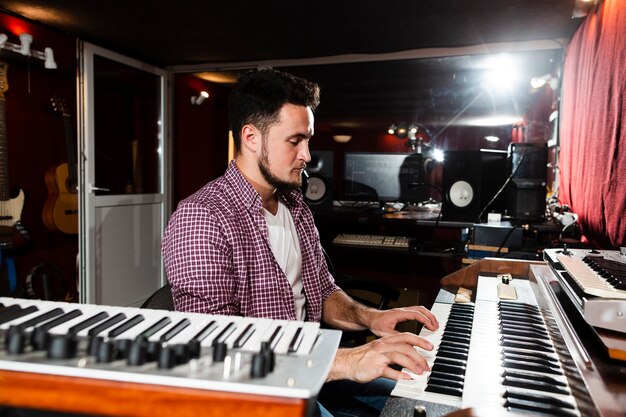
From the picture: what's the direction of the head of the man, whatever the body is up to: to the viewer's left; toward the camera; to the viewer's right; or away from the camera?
to the viewer's right

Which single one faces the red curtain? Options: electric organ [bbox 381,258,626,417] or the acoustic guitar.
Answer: the acoustic guitar

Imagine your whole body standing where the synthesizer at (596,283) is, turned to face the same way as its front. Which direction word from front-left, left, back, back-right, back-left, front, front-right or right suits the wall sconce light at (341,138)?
front-right

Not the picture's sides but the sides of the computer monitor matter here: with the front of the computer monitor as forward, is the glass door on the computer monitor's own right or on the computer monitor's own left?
on the computer monitor's own right

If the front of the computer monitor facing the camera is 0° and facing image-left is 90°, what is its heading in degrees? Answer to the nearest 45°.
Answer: approximately 0°

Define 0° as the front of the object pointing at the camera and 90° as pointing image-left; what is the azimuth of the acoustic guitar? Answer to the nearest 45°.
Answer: approximately 315°

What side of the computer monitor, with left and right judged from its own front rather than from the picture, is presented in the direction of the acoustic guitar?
right

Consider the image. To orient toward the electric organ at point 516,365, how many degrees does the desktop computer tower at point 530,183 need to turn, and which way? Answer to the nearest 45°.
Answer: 0° — it already faces it

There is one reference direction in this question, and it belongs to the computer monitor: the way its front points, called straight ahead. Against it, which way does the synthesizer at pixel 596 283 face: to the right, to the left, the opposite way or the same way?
to the right

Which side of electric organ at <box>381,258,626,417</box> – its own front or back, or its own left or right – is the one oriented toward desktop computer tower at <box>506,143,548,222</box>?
right

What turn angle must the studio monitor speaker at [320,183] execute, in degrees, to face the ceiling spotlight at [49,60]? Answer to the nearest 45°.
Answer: approximately 90° to its right

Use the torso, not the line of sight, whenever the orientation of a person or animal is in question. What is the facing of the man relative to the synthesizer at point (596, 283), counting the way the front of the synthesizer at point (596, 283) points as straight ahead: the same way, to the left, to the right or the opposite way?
the opposite way

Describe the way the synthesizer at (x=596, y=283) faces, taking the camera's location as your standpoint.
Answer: facing to the left of the viewer
